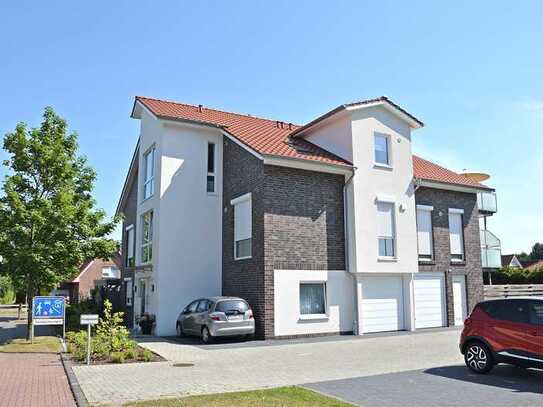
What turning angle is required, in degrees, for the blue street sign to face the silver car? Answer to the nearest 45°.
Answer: approximately 90° to its left

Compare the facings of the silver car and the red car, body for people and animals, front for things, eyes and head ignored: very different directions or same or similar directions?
very different directions

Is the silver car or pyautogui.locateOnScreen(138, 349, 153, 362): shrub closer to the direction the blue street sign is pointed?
the shrub

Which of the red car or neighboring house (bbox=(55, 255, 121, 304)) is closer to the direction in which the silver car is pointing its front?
the neighboring house

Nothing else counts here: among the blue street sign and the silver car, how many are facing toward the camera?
1

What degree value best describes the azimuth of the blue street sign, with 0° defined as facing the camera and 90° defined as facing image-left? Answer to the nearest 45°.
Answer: approximately 0°

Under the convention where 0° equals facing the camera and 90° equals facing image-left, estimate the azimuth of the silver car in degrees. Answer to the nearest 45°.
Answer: approximately 135°

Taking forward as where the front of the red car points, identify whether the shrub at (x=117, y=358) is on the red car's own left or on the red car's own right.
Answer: on the red car's own right

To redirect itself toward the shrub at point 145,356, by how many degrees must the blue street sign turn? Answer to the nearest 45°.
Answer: approximately 45° to its left

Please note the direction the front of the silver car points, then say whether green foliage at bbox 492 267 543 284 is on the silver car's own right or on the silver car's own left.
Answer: on the silver car's own right

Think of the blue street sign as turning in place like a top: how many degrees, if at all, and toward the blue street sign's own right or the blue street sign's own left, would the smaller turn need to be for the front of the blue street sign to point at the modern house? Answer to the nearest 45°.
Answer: approximately 90° to the blue street sign's own left

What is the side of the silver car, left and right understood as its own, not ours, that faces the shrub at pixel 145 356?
left
